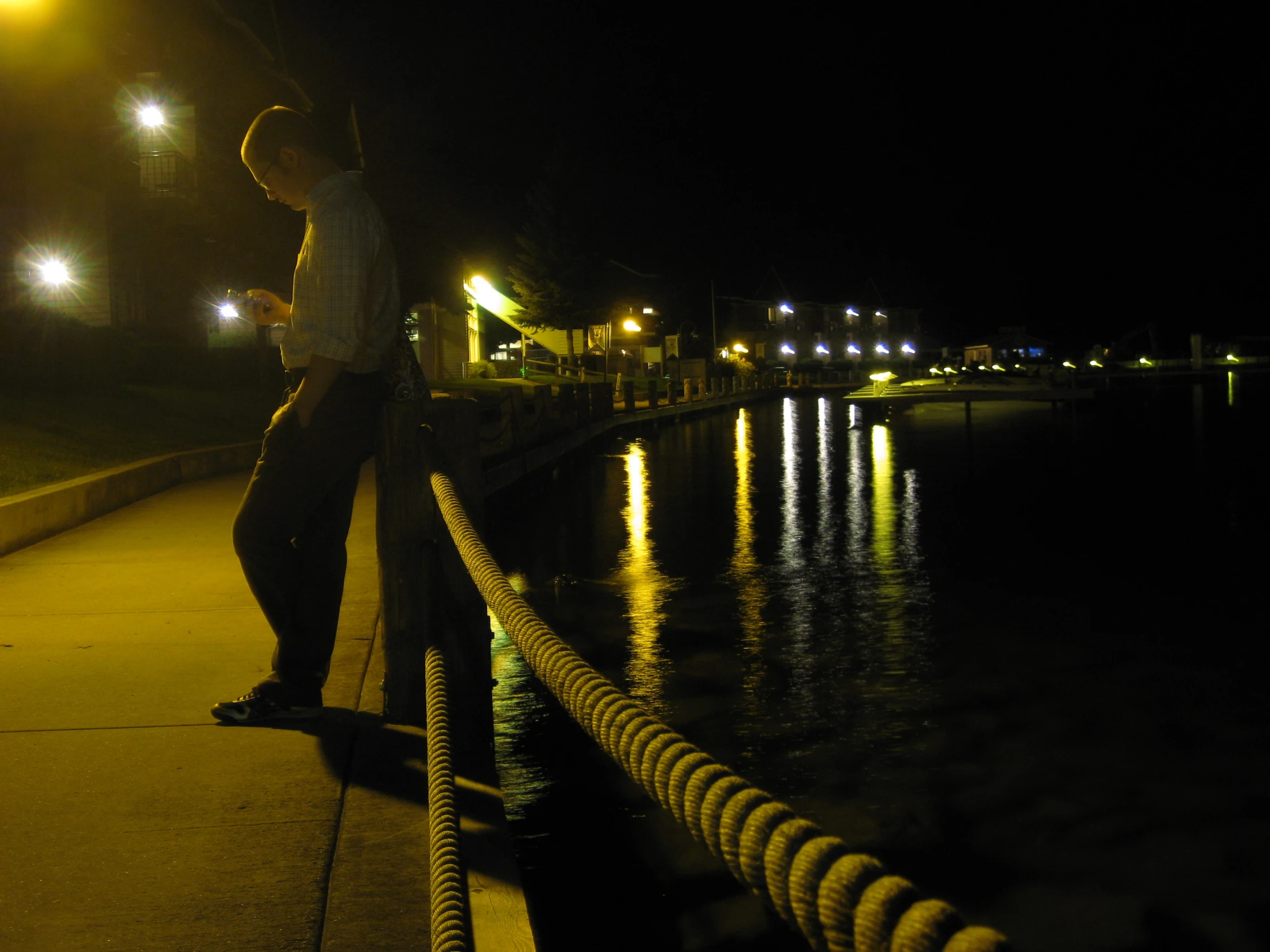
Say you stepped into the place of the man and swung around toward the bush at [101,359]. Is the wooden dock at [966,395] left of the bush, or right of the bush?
right

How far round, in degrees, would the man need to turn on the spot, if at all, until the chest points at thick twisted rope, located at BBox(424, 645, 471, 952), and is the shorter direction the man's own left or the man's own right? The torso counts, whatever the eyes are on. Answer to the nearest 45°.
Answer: approximately 90° to the man's own left

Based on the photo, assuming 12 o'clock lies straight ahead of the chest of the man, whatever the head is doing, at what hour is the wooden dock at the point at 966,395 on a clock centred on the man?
The wooden dock is roughly at 4 o'clock from the man.

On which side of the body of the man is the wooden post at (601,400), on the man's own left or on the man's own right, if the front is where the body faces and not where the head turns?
on the man's own right

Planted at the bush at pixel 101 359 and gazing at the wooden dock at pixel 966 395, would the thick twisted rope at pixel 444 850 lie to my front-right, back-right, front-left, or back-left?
back-right

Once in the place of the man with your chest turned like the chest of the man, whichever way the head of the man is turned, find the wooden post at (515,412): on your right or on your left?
on your right

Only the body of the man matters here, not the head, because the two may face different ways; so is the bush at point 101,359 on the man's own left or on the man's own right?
on the man's own right

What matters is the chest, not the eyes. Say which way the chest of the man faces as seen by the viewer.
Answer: to the viewer's left
